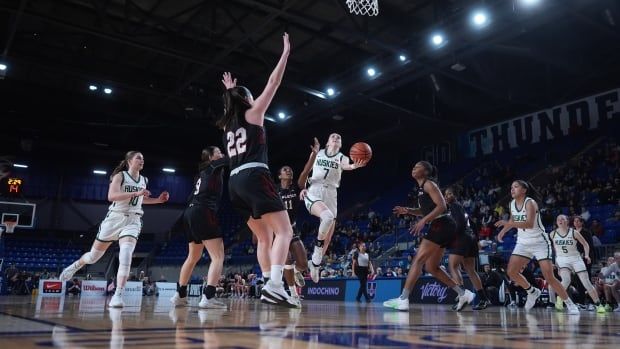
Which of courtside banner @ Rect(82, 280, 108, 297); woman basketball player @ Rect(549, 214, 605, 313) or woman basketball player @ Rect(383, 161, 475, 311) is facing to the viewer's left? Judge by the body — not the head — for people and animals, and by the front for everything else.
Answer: woman basketball player @ Rect(383, 161, 475, 311)

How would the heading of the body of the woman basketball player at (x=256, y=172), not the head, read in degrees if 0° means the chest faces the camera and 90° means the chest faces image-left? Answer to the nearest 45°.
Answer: approximately 225°

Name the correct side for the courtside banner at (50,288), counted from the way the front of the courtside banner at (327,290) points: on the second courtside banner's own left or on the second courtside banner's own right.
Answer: on the second courtside banner's own right

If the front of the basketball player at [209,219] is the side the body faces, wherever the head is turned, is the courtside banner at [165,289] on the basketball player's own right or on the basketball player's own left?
on the basketball player's own left

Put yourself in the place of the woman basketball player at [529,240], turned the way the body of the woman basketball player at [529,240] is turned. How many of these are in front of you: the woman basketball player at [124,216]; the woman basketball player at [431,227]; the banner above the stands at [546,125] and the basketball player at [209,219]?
3

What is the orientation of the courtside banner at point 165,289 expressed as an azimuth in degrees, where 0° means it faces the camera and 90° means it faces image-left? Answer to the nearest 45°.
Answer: approximately 0°

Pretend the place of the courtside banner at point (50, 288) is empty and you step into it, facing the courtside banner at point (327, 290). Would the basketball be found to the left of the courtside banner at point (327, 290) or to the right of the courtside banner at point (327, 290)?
right
